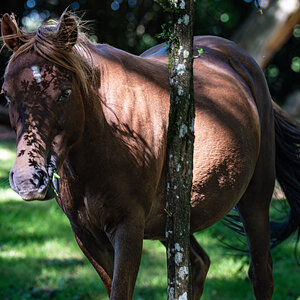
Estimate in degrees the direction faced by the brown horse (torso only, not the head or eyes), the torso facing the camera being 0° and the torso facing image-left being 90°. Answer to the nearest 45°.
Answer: approximately 45°

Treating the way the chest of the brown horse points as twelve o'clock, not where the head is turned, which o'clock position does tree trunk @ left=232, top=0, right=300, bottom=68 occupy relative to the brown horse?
The tree trunk is roughly at 5 o'clock from the brown horse.
